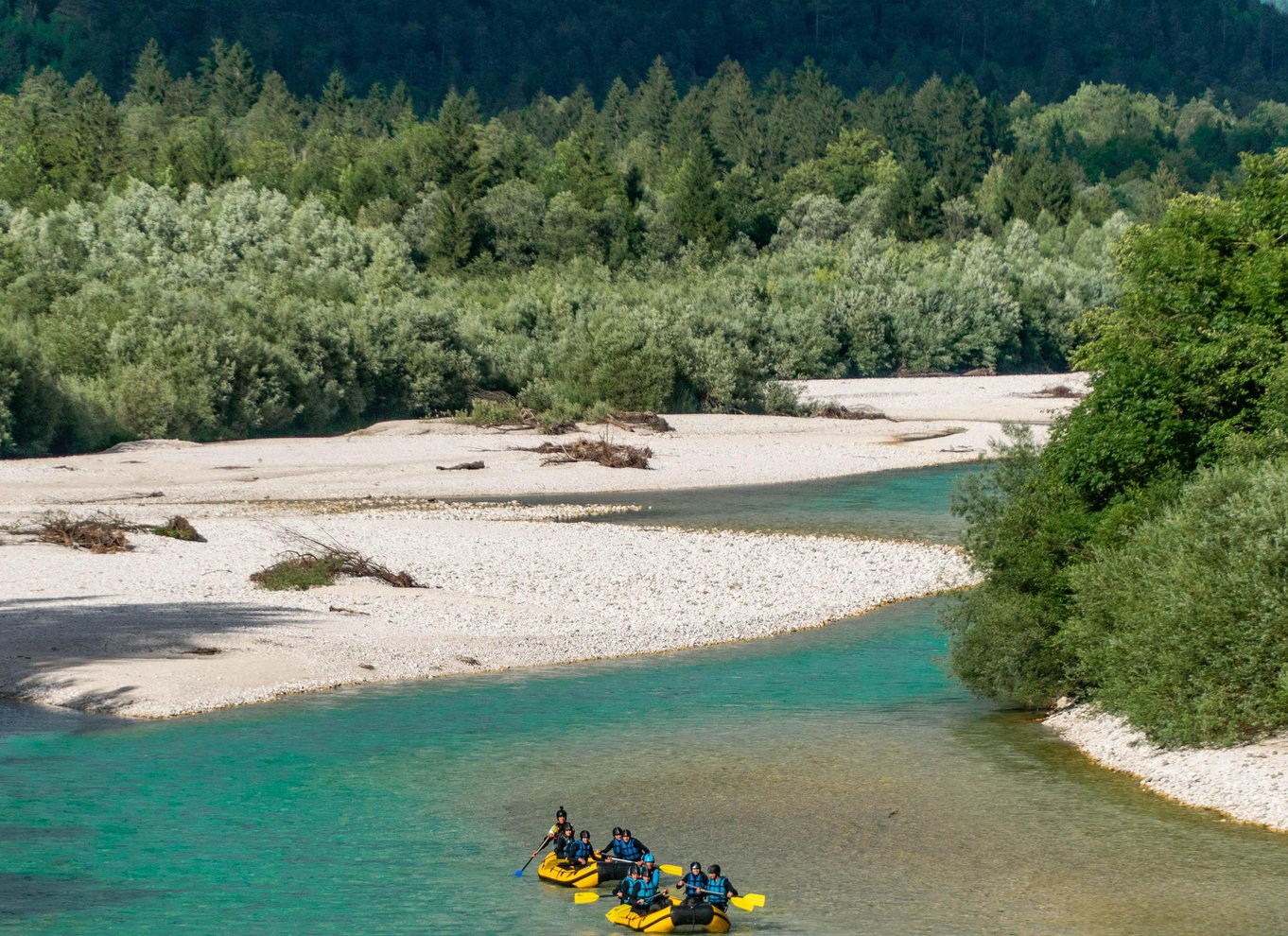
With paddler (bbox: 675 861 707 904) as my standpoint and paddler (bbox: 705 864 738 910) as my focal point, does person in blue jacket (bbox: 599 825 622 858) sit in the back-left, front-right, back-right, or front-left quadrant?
back-left

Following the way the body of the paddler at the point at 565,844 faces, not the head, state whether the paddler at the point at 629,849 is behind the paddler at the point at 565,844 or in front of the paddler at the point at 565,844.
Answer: in front

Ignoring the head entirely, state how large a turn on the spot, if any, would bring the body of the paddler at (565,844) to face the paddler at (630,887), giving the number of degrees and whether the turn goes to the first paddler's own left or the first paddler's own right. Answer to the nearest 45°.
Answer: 0° — they already face them

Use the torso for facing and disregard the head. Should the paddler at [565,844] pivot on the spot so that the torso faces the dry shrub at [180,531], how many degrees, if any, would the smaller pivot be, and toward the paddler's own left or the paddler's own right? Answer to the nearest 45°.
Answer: approximately 180°

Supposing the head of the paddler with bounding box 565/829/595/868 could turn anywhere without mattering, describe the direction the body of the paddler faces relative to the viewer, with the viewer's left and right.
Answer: facing the viewer and to the right of the viewer

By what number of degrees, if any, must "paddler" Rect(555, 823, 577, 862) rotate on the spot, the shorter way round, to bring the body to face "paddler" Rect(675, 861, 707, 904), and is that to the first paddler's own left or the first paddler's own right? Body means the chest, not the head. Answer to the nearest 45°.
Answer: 0° — they already face them

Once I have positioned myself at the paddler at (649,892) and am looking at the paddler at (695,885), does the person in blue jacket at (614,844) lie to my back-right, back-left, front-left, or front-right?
back-left

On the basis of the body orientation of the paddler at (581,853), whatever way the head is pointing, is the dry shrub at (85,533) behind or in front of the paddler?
behind

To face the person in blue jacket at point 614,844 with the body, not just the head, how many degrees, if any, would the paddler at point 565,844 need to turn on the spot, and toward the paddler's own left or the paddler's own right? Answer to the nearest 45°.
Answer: approximately 45° to the paddler's own left

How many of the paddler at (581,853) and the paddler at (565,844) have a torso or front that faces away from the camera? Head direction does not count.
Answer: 0

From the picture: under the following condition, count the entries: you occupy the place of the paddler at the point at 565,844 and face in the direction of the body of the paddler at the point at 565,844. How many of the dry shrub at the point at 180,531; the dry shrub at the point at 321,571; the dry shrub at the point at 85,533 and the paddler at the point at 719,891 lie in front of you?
1
